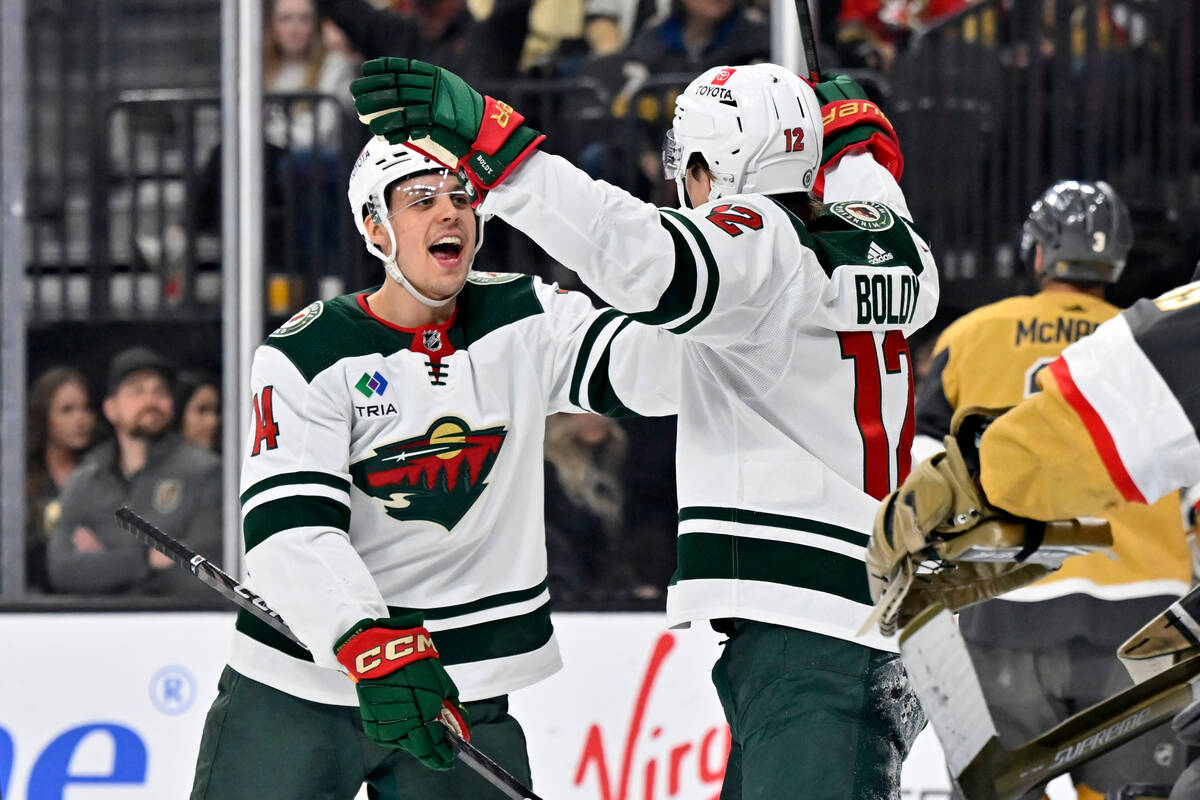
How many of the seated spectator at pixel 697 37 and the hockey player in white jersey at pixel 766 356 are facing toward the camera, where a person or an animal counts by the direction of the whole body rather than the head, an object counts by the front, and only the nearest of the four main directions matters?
1

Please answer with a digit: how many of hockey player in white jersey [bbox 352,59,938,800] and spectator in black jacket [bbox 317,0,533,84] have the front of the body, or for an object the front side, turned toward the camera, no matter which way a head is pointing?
1

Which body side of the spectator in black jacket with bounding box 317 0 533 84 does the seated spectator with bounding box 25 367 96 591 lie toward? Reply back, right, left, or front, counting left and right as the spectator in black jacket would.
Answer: right

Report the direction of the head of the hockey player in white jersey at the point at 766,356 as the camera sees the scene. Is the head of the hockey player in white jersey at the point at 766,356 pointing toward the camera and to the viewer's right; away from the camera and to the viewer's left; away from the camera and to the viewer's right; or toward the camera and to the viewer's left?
away from the camera and to the viewer's left

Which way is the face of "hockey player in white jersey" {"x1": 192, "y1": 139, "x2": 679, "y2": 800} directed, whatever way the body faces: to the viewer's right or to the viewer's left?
to the viewer's right

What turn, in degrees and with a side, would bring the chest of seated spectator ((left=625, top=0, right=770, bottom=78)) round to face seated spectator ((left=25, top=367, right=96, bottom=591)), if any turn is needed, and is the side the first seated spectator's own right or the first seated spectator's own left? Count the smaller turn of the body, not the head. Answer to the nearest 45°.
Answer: approximately 90° to the first seated spectator's own right

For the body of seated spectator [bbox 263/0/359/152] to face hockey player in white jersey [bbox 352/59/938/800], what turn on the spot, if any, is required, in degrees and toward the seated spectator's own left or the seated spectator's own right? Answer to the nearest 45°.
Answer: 0° — they already face them

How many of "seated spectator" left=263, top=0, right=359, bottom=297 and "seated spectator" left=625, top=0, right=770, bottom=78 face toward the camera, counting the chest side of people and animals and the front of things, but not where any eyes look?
2
